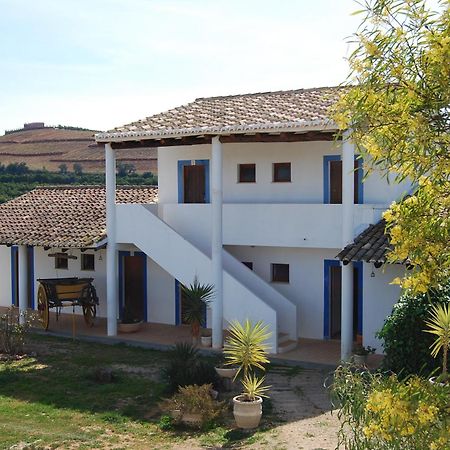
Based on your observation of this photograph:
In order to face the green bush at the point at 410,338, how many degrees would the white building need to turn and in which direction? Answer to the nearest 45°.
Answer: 0° — it already faces it

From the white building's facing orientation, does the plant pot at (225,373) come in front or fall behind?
in front

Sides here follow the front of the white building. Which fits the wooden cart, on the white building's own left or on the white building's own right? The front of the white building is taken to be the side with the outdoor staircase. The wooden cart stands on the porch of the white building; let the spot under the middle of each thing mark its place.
on the white building's own right

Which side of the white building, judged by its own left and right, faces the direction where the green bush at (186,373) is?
front

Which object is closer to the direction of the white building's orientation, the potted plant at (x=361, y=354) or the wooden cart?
the potted plant

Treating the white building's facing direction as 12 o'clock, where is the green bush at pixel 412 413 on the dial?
The green bush is roughly at 12 o'clock from the white building.

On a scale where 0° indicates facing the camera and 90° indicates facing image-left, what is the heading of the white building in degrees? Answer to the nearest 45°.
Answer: approximately 0°
